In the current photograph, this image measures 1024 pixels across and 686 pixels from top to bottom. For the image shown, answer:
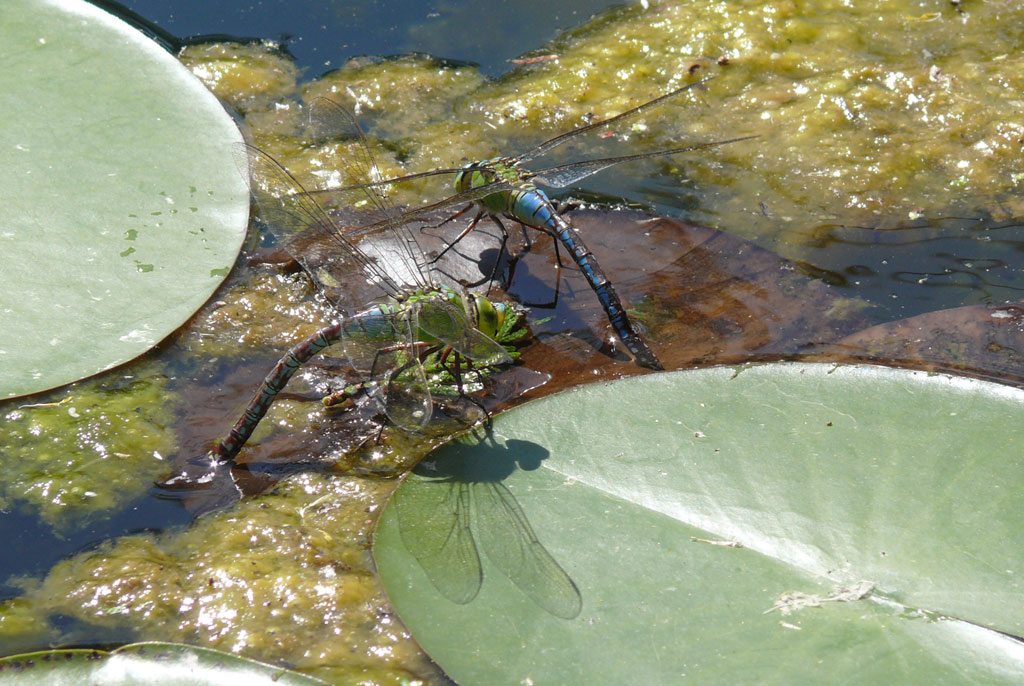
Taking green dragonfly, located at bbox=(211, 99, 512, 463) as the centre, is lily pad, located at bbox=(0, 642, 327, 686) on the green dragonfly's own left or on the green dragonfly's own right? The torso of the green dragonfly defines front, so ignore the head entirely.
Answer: on the green dragonfly's own right

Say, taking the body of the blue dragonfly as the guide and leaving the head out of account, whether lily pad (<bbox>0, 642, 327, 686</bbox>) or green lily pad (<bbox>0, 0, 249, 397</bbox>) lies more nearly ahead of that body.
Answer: the green lily pad

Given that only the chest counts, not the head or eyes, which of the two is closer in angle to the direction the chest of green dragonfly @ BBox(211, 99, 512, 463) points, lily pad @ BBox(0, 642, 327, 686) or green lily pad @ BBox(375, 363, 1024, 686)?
the green lily pad

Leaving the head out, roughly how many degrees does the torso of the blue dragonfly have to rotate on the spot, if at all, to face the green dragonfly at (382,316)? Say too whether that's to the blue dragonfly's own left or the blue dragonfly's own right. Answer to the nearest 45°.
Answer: approximately 90° to the blue dragonfly's own left

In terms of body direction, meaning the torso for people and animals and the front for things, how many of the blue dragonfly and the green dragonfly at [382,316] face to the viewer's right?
1

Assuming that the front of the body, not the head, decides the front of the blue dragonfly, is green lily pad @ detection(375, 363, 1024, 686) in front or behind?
behind

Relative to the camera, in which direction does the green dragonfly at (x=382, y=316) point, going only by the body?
to the viewer's right

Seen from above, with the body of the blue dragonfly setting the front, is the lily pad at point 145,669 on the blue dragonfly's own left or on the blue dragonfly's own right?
on the blue dragonfly's own left

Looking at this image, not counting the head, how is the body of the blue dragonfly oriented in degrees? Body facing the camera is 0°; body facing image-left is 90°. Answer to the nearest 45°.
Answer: approximately 135°

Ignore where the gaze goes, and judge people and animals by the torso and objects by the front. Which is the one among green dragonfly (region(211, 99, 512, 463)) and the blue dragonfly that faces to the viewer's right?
the green dragonfly
